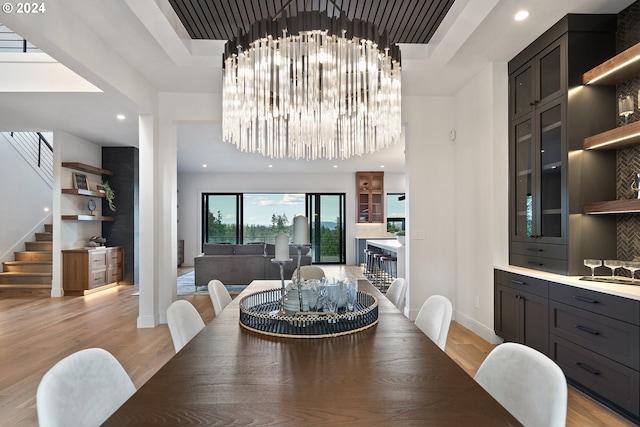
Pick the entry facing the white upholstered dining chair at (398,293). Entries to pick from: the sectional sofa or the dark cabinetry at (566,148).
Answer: the dark cabinetry

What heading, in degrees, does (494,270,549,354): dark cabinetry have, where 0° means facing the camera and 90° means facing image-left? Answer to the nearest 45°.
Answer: approximately 45°

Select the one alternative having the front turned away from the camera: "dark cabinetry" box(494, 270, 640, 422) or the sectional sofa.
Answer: the sectional sofa

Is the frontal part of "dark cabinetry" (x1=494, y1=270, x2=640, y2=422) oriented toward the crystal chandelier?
yes

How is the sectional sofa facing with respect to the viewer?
away from the camera
